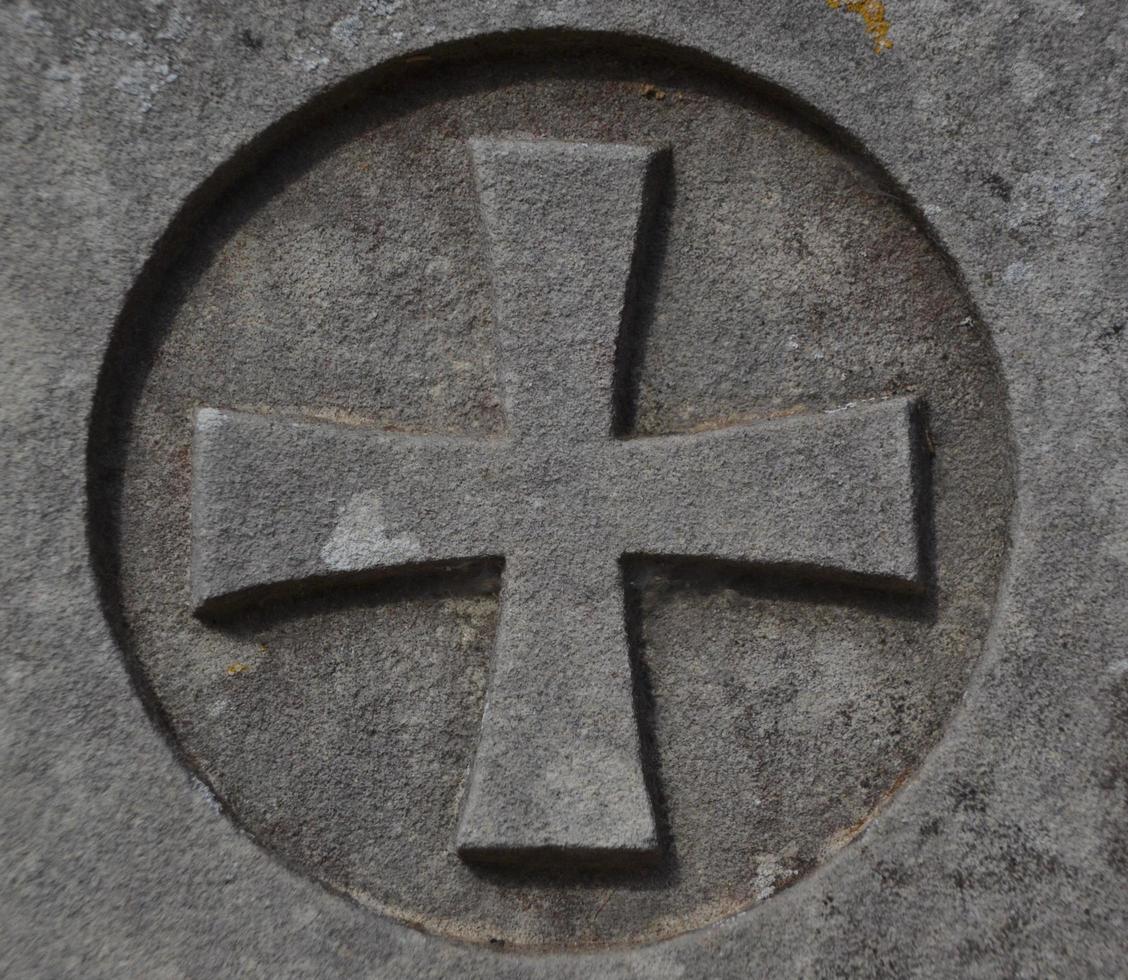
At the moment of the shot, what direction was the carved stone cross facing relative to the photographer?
facing the viewer
